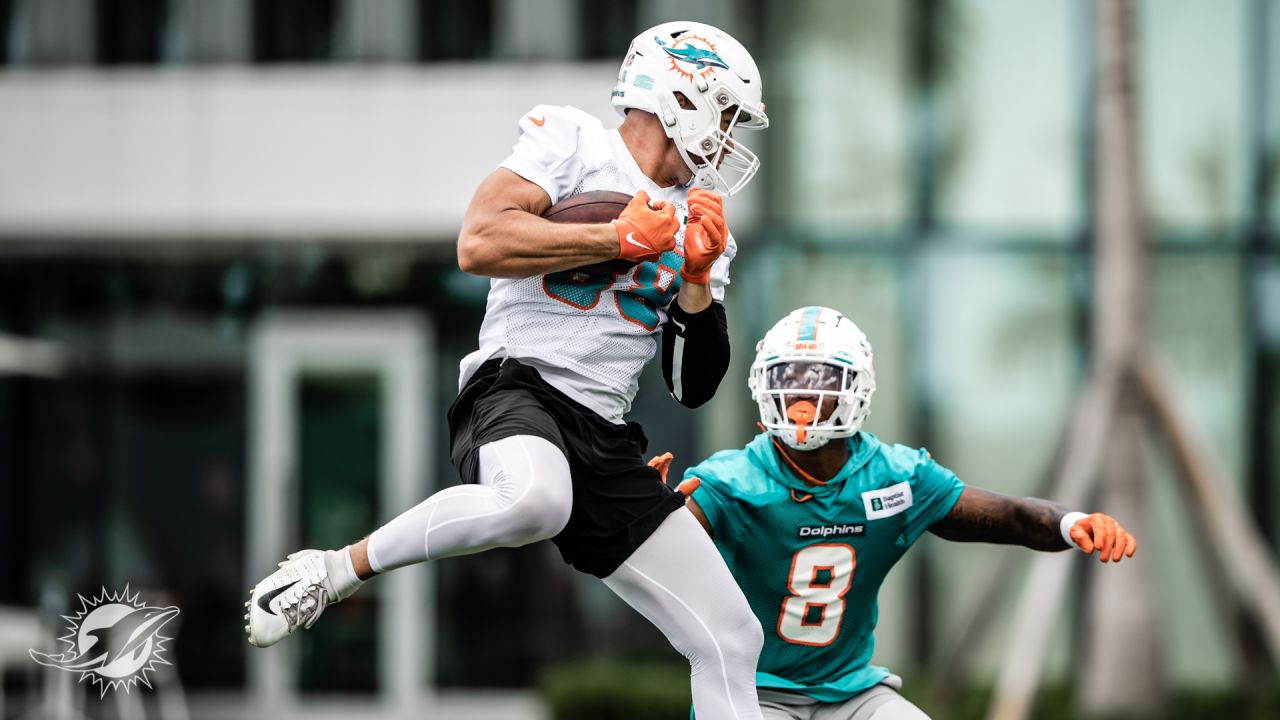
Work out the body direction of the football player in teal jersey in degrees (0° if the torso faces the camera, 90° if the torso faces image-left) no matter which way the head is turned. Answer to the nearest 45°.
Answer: approximately 0°

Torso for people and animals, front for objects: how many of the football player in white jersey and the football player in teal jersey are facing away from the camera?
0

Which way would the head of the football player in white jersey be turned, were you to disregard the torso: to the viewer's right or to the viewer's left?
to the viewer's right

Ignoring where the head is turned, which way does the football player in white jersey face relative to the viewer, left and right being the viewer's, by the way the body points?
facing the viewer and to the right of the viewer

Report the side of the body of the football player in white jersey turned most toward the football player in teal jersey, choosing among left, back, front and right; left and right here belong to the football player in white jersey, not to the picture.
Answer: left
